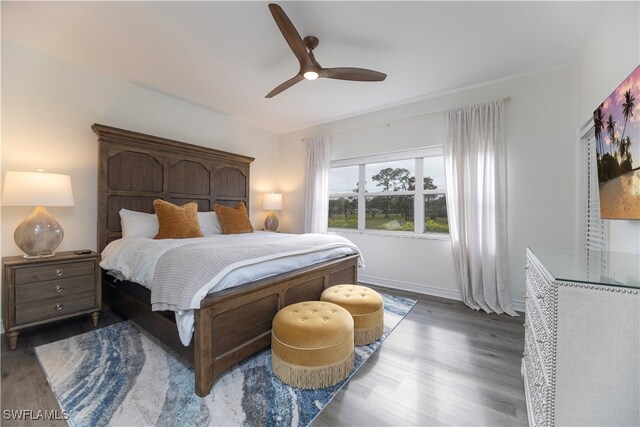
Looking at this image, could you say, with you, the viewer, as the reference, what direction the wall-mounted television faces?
facing to the left of the viewer

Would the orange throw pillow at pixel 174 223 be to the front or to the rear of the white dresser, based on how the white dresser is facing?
to the front

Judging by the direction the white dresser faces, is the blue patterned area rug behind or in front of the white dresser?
in front

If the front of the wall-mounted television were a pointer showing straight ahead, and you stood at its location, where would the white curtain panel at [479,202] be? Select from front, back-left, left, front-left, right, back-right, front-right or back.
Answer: front-right

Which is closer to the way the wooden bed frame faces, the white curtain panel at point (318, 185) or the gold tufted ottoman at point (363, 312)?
the gold tufted ottoman

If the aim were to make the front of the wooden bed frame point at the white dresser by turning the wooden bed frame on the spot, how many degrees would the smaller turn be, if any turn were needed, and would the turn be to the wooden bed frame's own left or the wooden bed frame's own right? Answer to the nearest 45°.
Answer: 0° — it already faces it

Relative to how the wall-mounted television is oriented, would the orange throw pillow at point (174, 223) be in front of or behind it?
in front

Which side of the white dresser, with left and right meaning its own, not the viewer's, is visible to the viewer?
left
